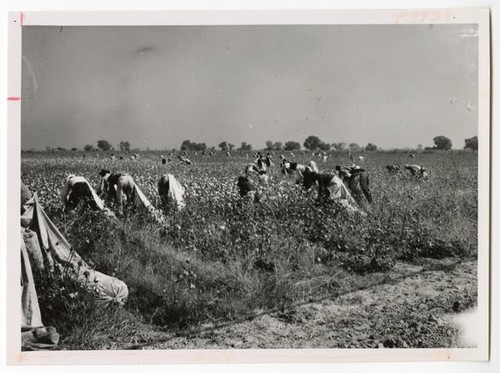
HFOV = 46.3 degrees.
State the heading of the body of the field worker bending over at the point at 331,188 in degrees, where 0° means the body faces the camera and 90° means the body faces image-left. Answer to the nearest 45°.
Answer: approximately 90°
